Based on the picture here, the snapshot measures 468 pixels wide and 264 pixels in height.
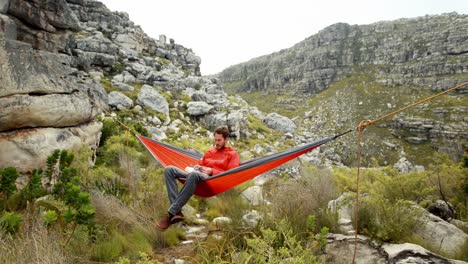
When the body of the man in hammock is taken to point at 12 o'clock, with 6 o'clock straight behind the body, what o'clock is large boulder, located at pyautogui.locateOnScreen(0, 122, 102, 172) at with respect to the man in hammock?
The large boulder is roughly at 2 o'clock from the man in hammock.

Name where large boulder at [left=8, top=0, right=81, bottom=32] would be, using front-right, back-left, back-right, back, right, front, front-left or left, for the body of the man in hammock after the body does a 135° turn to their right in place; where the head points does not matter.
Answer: front-left

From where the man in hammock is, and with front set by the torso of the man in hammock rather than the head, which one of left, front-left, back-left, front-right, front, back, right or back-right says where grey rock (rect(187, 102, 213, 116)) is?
back-right

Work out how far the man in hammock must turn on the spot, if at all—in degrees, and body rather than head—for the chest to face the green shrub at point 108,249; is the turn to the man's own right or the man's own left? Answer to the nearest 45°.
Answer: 0° — they already face it

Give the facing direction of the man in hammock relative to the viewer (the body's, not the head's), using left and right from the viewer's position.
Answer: facing the viewer and to the left of the viewer

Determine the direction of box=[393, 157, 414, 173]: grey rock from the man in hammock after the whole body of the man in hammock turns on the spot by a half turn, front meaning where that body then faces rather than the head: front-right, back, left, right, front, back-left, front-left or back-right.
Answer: front

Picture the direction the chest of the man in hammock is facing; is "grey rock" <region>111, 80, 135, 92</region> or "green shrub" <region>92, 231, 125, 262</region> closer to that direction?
the green shrub

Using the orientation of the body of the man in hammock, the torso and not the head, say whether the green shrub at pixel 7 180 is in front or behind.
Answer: in front

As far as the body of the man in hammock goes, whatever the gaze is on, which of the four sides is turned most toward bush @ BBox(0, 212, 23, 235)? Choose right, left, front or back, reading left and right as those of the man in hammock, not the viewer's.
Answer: front

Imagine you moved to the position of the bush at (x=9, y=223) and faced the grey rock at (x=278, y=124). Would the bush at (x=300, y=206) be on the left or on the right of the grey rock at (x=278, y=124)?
right

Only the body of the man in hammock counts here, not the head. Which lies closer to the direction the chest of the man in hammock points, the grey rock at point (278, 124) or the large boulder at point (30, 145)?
the large boulder

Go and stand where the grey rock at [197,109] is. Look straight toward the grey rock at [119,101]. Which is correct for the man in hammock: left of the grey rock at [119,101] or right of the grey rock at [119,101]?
left

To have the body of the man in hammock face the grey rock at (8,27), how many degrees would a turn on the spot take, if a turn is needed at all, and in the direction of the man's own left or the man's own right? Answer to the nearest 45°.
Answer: approximately 90° to the man's own right

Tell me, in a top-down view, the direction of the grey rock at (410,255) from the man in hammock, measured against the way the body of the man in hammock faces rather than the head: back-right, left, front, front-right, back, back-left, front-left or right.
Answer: left

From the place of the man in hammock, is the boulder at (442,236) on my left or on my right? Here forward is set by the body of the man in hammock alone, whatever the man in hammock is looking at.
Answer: on my left

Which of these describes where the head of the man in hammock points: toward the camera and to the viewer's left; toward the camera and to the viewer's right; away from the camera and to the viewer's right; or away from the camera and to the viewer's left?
toward the camera and to the viewer's left
